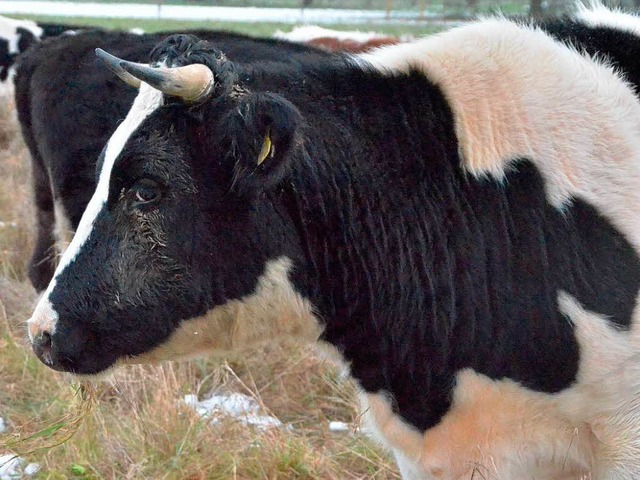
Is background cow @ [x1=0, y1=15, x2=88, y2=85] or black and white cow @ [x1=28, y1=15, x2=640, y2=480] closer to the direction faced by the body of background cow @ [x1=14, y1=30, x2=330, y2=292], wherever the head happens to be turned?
the black and white cow

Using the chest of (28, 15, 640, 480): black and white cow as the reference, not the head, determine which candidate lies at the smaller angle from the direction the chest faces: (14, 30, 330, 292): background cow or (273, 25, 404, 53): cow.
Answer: the background cow

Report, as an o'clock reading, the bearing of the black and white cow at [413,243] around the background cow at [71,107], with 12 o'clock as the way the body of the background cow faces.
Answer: The black and white cow is roughly at 2 o'clock from the background cow.

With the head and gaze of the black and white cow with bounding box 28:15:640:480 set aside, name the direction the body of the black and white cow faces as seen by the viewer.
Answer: to the viewer's left

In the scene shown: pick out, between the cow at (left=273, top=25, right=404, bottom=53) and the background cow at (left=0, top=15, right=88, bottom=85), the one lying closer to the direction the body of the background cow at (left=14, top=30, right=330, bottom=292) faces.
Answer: the cow

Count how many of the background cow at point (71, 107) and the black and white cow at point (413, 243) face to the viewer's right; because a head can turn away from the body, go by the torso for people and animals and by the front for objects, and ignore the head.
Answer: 1

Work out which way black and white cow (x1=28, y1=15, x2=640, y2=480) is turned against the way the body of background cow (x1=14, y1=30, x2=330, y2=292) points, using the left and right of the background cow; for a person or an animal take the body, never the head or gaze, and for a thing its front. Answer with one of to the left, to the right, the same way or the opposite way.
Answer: the opposite way

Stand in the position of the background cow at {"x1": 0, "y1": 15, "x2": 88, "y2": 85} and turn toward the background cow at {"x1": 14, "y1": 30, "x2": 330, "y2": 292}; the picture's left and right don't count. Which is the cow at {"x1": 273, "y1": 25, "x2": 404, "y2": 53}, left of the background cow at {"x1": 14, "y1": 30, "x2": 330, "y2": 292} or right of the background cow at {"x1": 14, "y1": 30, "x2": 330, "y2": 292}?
left

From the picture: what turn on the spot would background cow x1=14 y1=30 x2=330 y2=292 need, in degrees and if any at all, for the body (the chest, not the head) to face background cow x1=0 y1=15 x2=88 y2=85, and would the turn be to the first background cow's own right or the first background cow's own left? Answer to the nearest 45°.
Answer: approximately 90° to the first background cow's own left

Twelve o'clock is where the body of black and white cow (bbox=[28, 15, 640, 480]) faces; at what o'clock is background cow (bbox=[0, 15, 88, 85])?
The background cow is roughly at 2 o'clock from the black and white cow.

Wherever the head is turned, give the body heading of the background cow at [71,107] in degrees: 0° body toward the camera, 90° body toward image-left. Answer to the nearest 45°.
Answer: approximately 270°

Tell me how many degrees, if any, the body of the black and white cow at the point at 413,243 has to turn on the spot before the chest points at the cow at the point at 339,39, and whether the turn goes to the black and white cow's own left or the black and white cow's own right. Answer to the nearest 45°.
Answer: approximately 90° to the black and white cow's own right

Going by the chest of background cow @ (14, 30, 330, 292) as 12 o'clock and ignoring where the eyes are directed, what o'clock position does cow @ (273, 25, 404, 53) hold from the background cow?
The cow is roughly at 10 o'clock from the background cow.
